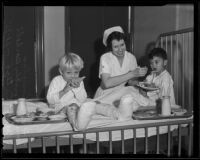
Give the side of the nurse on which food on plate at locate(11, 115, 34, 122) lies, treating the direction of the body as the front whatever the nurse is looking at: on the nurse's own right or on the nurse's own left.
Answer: on the nurse's own right

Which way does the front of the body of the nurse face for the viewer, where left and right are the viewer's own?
facing the viewer and to the right of the viewer
